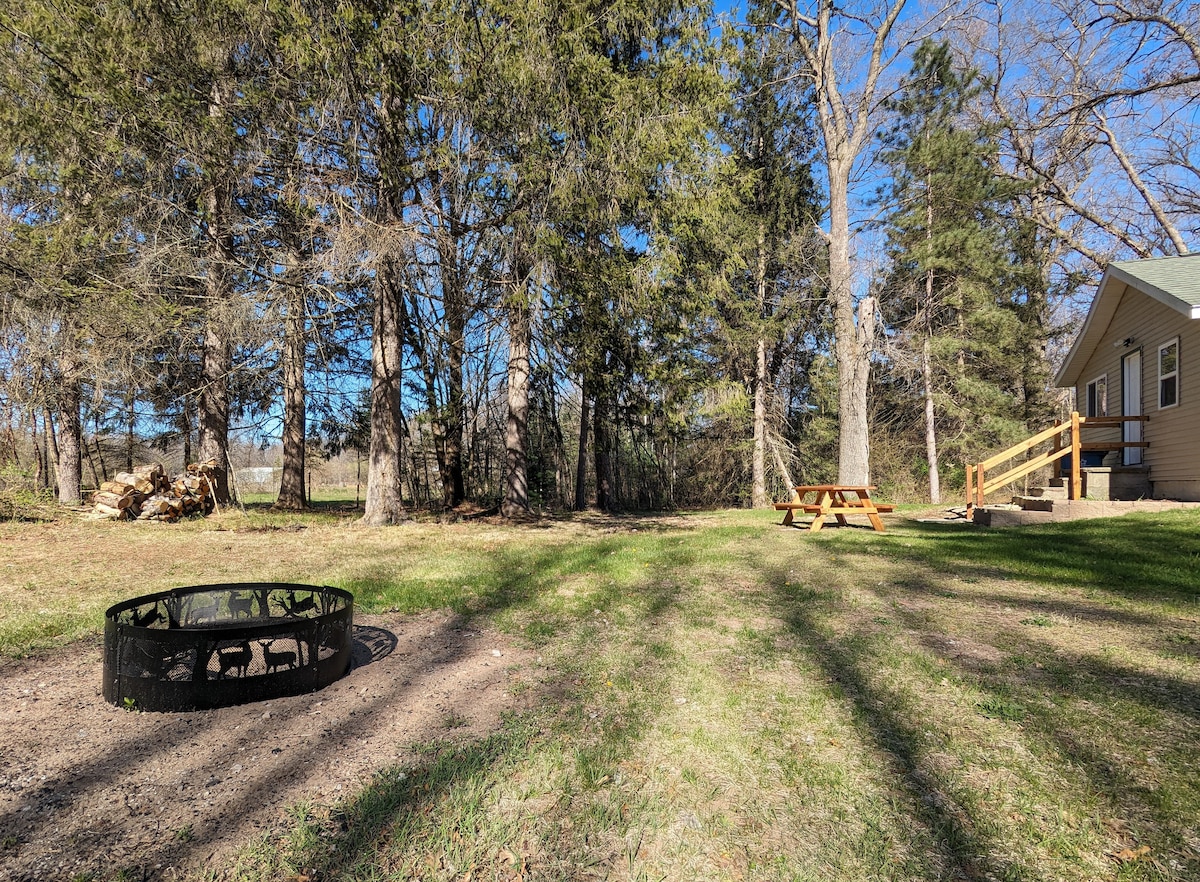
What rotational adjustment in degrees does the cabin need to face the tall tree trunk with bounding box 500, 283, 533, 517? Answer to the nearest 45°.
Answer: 0° — it already faces it

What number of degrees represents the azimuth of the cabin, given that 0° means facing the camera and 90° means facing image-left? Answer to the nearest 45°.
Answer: approximately 45°

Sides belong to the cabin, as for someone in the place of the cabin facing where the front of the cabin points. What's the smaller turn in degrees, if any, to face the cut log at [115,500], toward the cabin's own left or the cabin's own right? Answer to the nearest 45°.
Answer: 0° — it already faces it

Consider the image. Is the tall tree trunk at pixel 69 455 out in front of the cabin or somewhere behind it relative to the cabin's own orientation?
in front

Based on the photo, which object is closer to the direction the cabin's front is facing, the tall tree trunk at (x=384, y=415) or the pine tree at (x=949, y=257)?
the tall tree trunk

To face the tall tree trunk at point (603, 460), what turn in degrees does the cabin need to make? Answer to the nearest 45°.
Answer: approximately 45° to its right

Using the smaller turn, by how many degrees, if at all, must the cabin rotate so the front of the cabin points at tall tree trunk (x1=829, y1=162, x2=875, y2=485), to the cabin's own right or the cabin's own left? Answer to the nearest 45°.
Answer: approximately 45° to the cabin's own right
